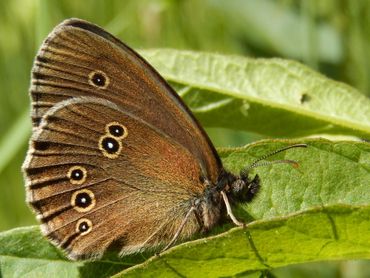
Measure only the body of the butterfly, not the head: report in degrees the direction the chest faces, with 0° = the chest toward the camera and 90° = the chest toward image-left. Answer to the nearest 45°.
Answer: approximately 270°

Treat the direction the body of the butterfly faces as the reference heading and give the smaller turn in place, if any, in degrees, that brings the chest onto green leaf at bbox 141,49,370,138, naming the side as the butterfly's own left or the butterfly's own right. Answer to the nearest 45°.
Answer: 0° — it already faces it
